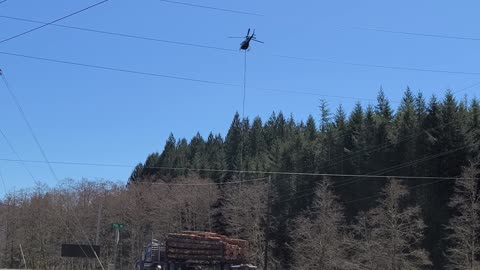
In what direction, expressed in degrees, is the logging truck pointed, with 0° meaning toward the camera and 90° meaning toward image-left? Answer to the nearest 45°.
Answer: approximately 135°
